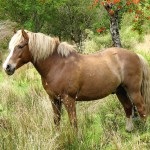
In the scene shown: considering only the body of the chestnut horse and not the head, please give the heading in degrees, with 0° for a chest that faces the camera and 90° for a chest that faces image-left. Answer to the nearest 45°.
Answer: approximately 90°
